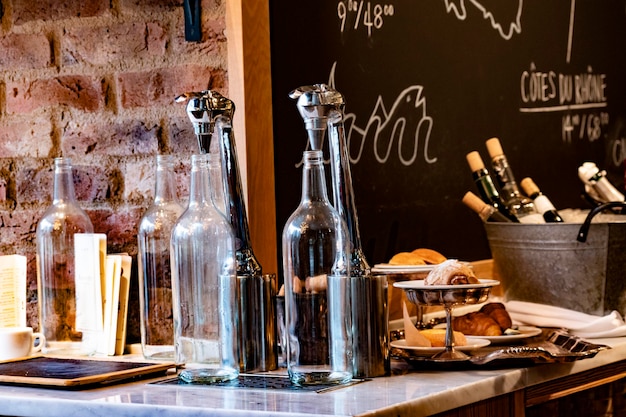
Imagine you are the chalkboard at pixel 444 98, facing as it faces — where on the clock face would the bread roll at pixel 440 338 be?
The bread roll is roughly at 12 o'clock from the chalkboard.

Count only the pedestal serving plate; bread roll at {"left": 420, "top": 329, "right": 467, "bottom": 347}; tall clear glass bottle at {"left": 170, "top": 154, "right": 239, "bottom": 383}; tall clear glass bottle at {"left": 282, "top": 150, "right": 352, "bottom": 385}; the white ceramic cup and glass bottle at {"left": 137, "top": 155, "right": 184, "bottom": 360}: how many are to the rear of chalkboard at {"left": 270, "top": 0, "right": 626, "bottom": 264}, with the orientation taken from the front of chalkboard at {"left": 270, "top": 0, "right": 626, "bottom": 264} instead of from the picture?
0

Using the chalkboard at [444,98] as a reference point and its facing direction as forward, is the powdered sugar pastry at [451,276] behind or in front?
in front

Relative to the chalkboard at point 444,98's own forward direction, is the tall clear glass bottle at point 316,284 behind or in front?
in front

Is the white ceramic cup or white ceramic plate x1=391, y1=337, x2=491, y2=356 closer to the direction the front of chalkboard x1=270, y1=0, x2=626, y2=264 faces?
the white ceramic plate

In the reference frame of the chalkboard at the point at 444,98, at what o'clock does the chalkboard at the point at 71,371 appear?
the chalkboard at the point at 71,371 is roughly at 1 o'clock from the chalkboard at the point at 444,98.

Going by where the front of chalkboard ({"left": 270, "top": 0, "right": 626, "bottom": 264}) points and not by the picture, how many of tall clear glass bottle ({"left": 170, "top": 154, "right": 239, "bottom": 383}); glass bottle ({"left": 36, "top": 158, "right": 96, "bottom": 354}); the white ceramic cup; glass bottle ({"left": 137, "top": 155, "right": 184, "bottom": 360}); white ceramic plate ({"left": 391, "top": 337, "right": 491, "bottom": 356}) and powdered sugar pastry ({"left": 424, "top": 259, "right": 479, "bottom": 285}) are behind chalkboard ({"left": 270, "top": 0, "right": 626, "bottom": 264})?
0

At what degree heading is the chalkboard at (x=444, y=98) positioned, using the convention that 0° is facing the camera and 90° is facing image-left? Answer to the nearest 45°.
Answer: approximately 0°

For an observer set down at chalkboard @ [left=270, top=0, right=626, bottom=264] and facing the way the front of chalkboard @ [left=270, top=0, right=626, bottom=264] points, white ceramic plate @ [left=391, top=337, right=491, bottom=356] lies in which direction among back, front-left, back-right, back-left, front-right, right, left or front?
front

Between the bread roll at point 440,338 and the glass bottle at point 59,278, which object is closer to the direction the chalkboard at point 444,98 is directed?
the bread roll

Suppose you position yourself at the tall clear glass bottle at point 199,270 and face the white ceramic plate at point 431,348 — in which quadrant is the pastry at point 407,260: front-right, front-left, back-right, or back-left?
front-left

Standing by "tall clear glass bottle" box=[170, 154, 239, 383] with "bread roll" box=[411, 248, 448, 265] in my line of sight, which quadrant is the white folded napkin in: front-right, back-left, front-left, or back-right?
front-right

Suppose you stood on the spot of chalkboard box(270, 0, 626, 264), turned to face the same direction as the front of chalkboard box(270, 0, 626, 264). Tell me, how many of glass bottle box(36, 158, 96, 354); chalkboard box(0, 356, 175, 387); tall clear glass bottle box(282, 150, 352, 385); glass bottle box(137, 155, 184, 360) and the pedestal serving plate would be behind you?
0

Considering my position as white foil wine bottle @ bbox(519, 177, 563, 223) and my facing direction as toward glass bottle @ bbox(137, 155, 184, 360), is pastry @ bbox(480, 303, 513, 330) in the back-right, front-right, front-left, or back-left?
front-left
